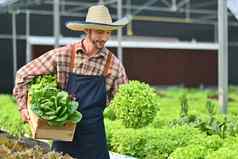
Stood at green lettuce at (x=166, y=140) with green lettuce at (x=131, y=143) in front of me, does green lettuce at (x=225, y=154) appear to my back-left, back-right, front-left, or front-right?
back-left

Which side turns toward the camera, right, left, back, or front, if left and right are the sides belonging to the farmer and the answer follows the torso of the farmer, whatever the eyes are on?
front
